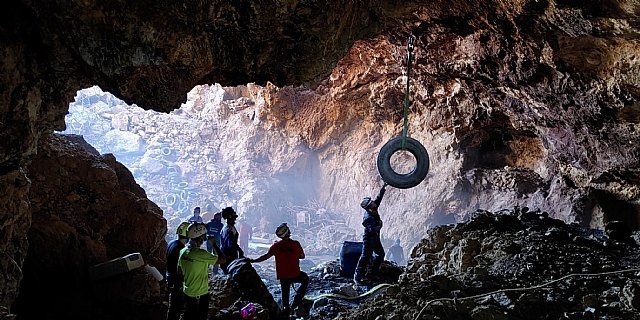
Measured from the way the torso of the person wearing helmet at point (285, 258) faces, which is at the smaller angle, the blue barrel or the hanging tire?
the blue barrel

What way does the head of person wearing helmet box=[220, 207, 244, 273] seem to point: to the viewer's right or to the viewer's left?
to the viewer's right

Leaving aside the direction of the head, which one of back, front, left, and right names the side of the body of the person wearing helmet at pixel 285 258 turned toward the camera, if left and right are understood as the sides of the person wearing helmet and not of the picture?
back

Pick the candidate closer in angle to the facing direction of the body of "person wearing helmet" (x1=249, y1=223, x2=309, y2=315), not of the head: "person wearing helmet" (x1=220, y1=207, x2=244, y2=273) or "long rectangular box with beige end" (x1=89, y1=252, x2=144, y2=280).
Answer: the person wearing helmet

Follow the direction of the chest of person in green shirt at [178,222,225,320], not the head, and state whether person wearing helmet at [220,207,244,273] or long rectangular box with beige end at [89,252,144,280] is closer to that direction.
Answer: the person wearing helmet

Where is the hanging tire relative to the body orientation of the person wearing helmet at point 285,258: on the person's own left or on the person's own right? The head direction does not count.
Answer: on the person's own right

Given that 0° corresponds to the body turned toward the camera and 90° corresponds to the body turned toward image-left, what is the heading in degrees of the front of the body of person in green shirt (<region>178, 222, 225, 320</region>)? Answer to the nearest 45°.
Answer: approximately 225°

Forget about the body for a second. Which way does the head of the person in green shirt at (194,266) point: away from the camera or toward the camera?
away from the camera

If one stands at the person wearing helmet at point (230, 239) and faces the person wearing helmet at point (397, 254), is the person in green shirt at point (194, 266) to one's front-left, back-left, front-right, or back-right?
back-right

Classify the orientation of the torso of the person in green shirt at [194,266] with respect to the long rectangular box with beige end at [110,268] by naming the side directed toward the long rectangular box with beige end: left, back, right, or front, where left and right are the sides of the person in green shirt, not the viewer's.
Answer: left
